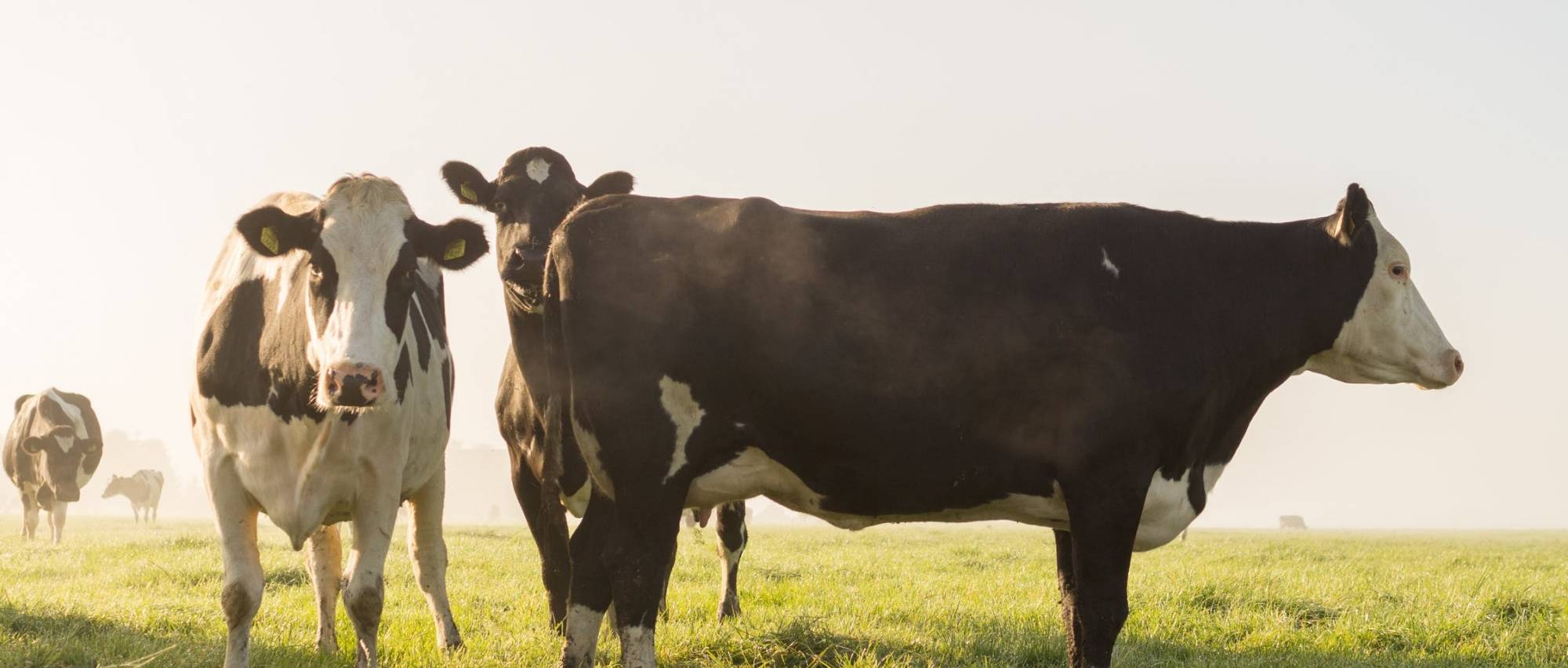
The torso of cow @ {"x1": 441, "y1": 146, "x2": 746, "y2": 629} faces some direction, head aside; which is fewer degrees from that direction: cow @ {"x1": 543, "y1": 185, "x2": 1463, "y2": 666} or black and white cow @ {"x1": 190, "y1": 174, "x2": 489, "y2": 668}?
the black and white cow

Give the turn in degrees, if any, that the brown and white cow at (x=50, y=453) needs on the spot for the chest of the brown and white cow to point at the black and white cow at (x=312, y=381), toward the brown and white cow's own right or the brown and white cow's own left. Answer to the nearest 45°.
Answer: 0° — it already faces it

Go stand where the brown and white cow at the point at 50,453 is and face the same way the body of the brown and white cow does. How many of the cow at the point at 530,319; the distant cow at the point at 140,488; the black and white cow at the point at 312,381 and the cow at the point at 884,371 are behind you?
1

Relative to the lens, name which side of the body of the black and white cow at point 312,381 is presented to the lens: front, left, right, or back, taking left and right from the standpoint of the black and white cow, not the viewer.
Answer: front

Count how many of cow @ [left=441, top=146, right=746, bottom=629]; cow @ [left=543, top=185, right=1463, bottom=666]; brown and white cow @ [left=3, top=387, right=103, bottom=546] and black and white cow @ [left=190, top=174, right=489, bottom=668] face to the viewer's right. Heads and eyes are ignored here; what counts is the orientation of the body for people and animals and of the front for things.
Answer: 1

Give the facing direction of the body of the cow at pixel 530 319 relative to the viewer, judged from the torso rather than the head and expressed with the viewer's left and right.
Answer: facing the viewer and to the left of the viewer

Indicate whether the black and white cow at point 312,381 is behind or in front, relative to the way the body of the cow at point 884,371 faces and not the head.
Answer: behind

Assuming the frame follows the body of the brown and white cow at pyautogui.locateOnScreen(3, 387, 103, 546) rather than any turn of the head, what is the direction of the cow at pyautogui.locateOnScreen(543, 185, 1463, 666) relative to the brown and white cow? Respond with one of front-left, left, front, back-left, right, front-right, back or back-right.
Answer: front

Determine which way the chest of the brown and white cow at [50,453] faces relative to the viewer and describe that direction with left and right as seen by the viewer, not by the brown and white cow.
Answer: facing the viewer

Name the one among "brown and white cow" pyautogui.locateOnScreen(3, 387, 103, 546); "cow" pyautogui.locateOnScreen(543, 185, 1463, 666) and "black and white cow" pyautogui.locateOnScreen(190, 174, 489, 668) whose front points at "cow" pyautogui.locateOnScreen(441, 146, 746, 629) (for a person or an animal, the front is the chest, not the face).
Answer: the brown and white cow

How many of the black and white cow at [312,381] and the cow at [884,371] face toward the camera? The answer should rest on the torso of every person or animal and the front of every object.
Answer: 1

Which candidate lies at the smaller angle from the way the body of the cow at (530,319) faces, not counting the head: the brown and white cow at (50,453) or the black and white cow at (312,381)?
the black and white cow

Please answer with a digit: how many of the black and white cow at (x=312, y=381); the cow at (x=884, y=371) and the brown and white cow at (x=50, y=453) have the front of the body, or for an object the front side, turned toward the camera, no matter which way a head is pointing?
2

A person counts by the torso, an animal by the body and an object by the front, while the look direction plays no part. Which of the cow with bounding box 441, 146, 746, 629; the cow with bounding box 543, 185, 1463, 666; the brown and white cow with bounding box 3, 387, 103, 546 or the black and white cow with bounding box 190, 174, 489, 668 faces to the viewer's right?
the cow with bounding box 543, 185, 1463, 666

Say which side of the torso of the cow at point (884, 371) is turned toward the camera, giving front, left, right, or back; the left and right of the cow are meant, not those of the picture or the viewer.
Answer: right

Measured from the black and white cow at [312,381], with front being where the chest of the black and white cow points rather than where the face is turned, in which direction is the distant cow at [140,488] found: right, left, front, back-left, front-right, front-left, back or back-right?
back

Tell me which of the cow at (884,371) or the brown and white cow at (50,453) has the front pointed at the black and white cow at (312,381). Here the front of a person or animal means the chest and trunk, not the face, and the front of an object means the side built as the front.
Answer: the brown and white cow

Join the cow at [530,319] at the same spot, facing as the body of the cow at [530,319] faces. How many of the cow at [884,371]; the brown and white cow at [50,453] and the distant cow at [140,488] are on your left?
1

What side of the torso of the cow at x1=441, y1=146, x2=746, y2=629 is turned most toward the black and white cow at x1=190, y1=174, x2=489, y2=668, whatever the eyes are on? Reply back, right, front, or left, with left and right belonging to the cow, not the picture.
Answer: front
